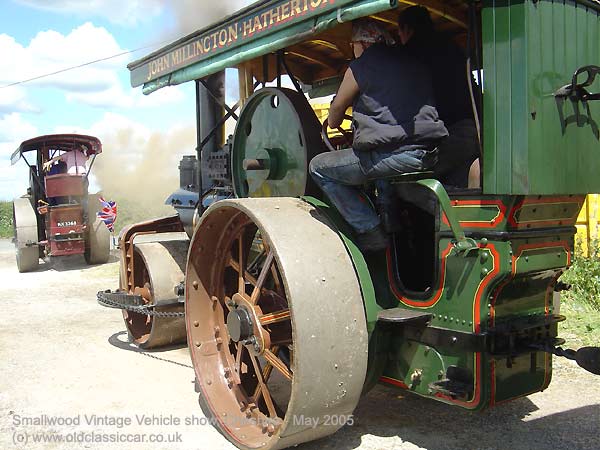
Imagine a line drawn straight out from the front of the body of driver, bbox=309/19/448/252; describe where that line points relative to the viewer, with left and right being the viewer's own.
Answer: facing away from the viewer and to the left of the viewer

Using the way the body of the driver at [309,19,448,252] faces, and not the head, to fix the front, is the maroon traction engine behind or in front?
in front
